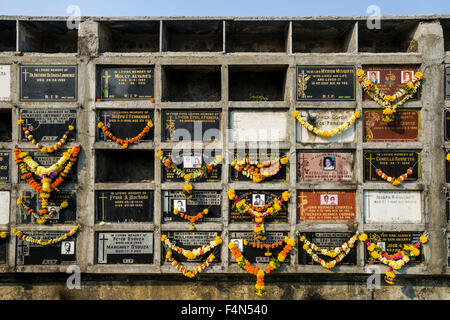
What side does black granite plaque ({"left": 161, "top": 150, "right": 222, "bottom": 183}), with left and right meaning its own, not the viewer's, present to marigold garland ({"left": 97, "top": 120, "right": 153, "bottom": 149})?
right

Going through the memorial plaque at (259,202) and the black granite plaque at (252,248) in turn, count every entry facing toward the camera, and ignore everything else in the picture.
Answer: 2

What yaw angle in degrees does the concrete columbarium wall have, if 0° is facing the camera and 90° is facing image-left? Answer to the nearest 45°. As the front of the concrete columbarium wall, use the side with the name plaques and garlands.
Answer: approximately 0°

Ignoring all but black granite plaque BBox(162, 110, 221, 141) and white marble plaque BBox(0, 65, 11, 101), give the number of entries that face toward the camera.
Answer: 2

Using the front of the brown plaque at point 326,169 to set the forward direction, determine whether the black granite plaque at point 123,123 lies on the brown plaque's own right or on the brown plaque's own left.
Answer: on the brown plaque's own right

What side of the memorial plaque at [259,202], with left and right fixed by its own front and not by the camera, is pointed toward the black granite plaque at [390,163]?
left

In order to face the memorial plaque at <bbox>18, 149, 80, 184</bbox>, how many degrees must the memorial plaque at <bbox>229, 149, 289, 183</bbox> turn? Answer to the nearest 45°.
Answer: approximately 90° to its right
